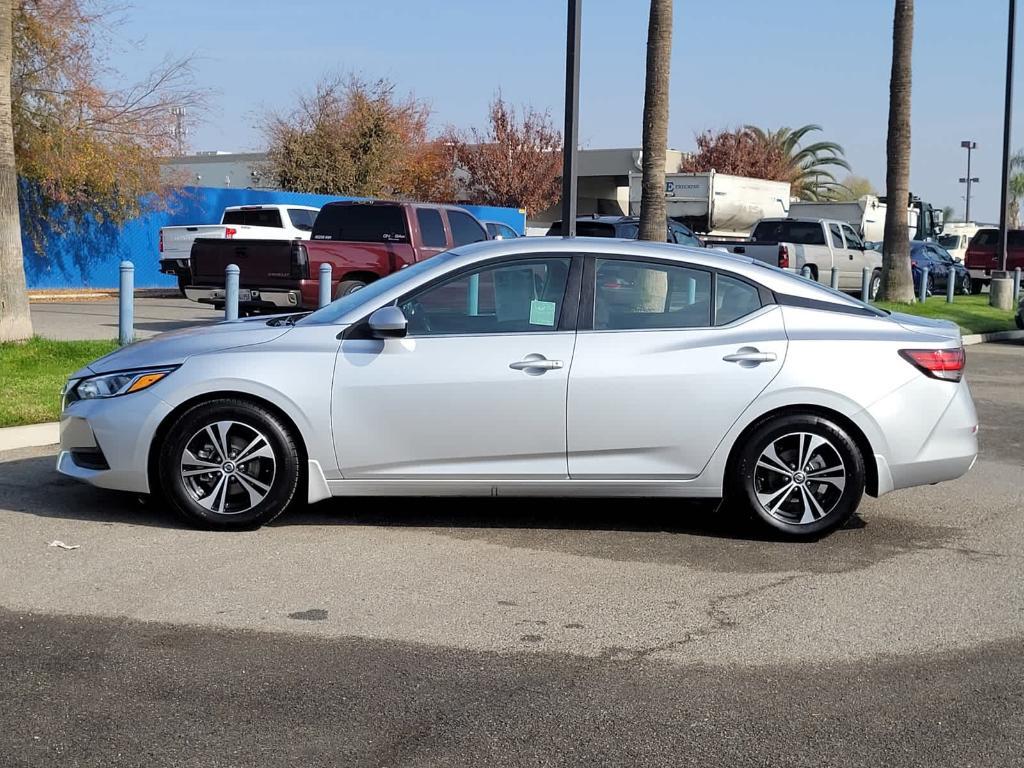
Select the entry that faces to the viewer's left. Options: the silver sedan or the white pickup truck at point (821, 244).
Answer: the silver sedan

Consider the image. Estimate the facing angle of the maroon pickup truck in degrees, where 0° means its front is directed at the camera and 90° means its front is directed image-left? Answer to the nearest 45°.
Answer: approximately 225°

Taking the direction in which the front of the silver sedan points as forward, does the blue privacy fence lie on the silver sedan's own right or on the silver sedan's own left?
on the silver sedan's own right

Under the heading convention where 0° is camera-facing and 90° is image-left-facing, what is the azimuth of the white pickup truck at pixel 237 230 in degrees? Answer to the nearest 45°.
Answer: approximately 225°

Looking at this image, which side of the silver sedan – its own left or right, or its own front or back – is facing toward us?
left

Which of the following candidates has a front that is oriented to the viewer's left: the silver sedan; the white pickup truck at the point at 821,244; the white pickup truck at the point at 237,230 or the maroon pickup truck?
the silver sedan

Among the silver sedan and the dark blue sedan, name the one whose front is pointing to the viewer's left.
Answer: the silver sedan

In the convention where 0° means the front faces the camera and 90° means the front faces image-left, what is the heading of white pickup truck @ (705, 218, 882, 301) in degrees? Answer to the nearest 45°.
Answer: approximately 225°

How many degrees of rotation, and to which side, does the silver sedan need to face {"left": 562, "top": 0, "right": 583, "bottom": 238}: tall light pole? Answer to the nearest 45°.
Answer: approximately 90° to its right

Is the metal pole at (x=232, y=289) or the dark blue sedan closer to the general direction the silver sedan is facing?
the metal pole

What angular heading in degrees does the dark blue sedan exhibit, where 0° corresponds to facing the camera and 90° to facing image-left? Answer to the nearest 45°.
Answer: approximately 225°
